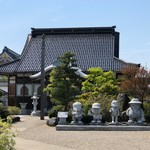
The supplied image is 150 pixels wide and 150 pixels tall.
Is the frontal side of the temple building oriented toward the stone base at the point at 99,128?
yes

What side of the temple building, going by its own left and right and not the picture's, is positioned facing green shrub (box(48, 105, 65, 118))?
front

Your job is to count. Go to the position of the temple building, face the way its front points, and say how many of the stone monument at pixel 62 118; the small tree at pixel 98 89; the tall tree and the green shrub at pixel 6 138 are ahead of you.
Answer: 4

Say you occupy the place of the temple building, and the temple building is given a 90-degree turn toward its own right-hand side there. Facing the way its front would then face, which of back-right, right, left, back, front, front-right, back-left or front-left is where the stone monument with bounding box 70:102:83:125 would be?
left

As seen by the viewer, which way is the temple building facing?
toward the camera

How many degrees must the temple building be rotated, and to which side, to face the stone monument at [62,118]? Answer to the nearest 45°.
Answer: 0° — it already faces it

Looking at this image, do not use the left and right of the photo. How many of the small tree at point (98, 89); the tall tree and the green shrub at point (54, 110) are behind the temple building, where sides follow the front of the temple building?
0

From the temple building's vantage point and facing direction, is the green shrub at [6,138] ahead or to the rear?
ahead

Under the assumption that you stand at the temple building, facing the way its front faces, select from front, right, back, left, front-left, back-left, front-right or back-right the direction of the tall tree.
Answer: front

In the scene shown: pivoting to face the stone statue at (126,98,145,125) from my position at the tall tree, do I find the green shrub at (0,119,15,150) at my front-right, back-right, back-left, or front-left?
front-right
